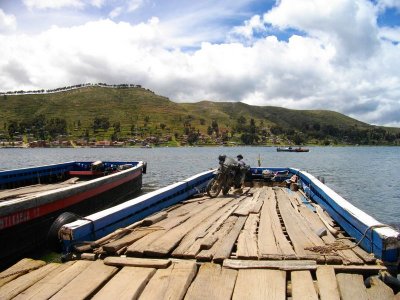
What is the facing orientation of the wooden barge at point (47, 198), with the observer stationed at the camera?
facing away from the viewer and to the right of the viewer

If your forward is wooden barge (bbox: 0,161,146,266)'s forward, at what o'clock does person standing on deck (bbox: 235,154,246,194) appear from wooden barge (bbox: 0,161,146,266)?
The person standing on deck is roughly at 2 o'clock from the wooden barge.

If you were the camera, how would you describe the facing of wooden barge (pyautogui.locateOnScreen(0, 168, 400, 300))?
facing away from the viewer

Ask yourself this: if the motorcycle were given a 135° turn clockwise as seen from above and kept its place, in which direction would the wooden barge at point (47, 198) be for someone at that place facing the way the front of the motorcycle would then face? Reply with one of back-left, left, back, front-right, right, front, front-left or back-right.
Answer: left

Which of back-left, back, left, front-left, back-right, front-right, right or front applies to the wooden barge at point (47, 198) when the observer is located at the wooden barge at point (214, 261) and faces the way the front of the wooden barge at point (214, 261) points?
front-left

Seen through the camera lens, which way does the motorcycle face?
facing the viewer and to the left of the viewer
